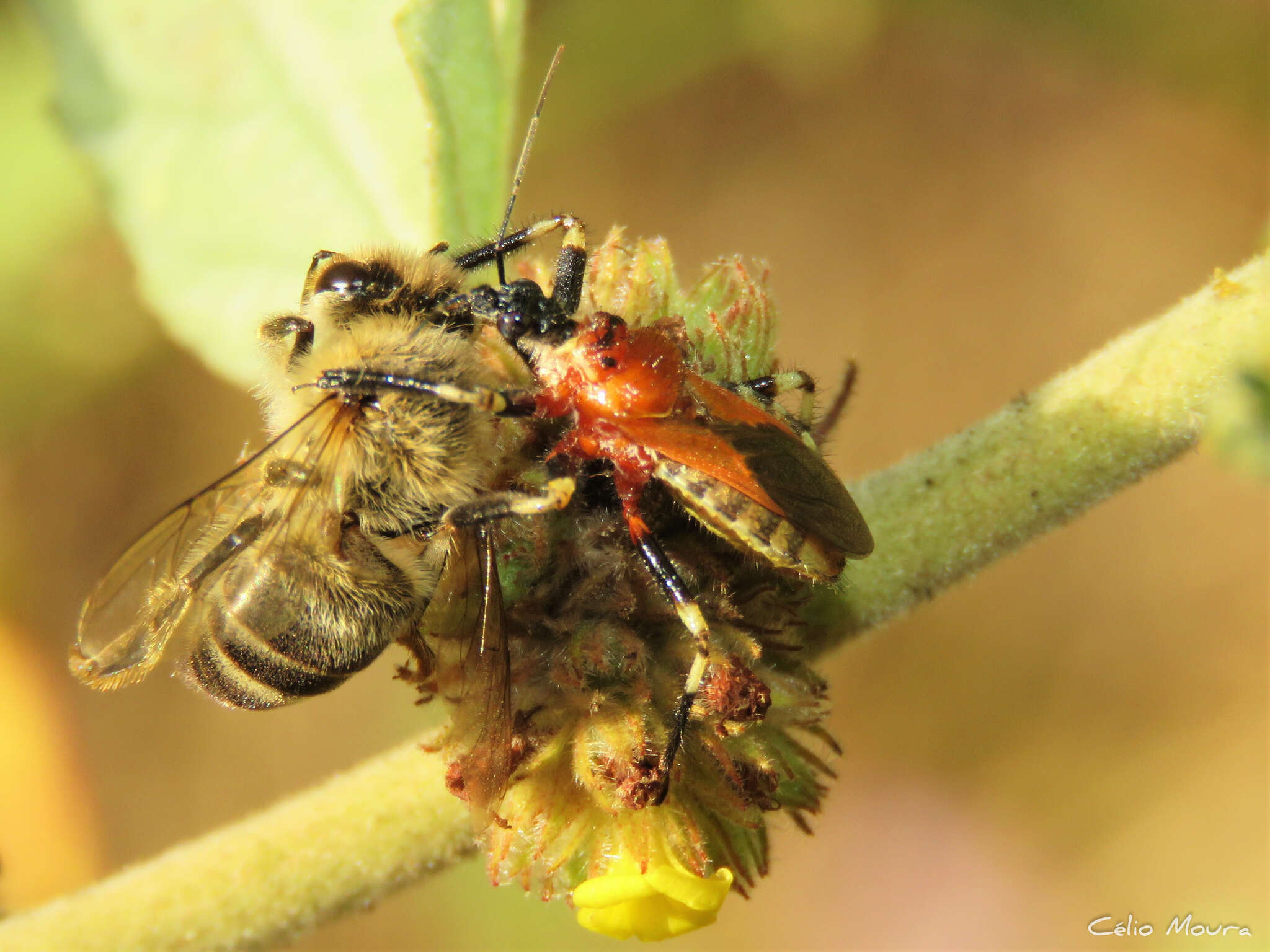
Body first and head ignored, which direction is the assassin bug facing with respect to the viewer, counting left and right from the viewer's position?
facing to the left of the viewer

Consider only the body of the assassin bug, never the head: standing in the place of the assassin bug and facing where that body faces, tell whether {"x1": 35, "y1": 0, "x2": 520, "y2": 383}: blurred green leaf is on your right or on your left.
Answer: on your right
